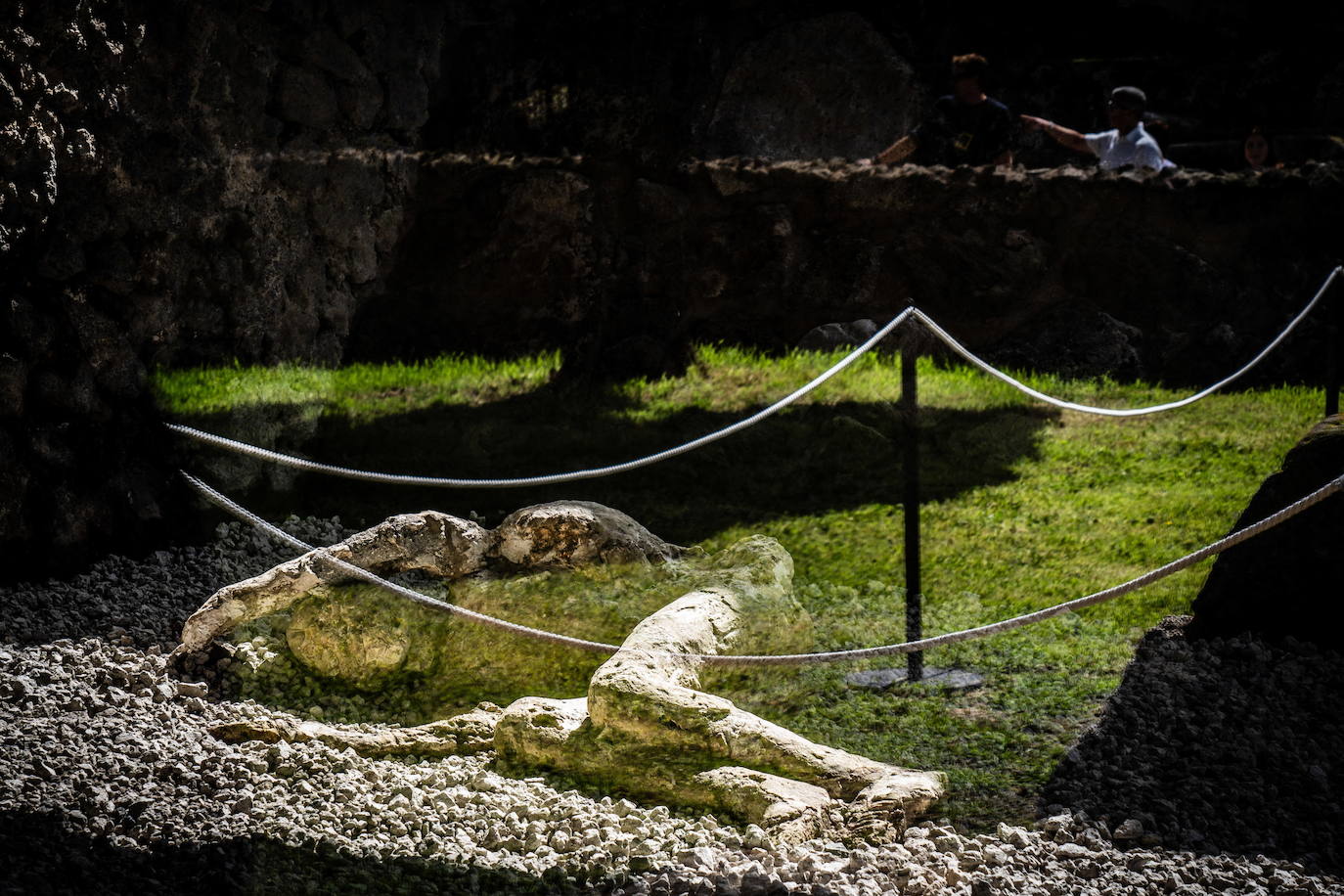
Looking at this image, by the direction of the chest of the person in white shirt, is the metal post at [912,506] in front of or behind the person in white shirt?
in front

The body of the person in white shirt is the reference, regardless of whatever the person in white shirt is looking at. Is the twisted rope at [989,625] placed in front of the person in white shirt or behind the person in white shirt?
in front

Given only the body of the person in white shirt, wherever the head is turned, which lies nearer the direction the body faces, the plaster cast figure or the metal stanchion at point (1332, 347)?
the plaster cast figure

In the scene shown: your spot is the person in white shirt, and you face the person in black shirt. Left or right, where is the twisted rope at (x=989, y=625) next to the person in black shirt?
left

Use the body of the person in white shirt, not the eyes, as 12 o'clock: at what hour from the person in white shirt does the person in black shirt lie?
The person in black shirt is roughly at 12 o'clock from the person in white shirt.

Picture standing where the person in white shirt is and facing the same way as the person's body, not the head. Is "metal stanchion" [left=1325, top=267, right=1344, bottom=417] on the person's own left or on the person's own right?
on the person's own left
